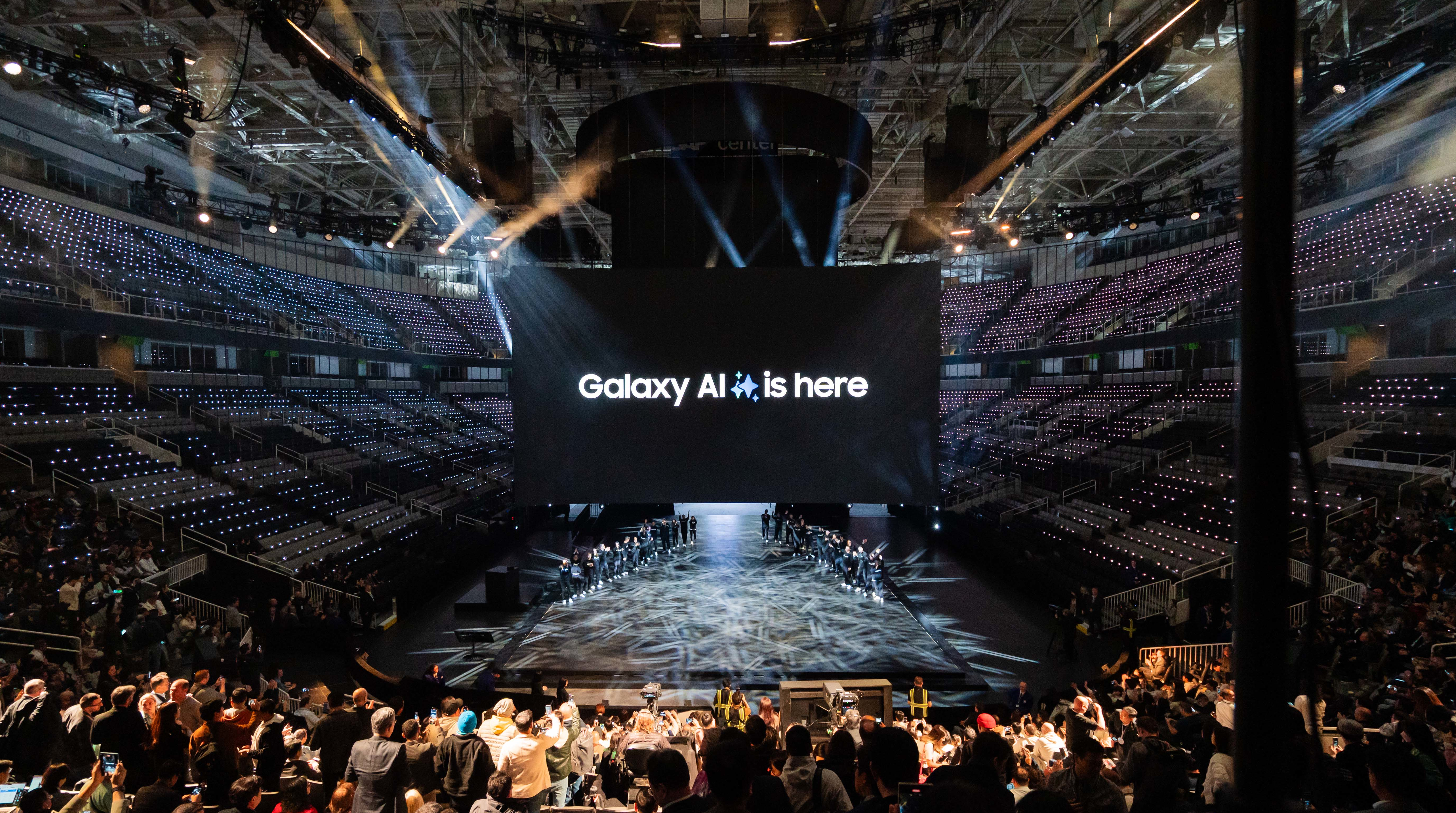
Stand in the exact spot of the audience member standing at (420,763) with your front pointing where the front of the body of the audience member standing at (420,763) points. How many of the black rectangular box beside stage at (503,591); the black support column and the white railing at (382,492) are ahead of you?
2

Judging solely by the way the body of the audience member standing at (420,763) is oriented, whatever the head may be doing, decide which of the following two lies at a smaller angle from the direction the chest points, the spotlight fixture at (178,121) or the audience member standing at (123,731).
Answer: the spotlight fixture

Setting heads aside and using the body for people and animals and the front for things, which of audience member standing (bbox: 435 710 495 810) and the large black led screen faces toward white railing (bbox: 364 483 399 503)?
the audience member standing

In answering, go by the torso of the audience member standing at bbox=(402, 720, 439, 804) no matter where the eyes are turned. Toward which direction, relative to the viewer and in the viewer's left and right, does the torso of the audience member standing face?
facing away from the viewer

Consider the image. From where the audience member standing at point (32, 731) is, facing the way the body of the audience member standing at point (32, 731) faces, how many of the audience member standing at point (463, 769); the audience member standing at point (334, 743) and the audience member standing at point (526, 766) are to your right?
3
